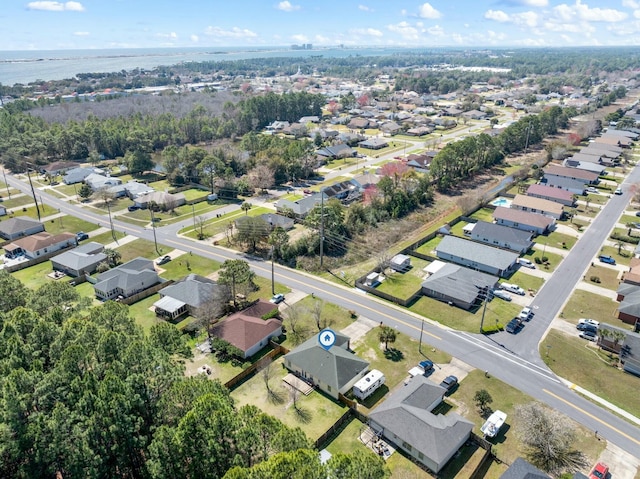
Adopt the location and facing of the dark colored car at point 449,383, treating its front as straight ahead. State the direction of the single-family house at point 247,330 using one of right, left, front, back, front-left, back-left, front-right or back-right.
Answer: front-right

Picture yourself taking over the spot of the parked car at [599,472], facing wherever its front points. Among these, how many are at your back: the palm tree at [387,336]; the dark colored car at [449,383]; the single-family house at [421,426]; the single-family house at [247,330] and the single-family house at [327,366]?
0

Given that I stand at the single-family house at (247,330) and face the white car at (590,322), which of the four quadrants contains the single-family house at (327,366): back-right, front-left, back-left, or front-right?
front-right

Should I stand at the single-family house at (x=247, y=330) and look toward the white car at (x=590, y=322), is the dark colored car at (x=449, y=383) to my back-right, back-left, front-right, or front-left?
front-right

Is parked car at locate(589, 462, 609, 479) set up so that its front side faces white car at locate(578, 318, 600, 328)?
no

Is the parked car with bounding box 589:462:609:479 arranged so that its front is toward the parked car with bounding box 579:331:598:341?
no

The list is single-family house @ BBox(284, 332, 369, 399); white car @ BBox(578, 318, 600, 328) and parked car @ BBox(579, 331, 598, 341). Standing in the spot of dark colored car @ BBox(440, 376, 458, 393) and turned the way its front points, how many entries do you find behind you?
2

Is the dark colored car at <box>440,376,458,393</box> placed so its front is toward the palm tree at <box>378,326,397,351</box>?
no

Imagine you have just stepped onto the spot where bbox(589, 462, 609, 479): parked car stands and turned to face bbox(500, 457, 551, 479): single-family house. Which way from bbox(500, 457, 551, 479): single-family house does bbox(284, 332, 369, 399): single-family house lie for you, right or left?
right

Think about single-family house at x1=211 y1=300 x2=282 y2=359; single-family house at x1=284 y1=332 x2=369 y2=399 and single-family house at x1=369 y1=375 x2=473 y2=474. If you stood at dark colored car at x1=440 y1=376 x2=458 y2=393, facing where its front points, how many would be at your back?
0

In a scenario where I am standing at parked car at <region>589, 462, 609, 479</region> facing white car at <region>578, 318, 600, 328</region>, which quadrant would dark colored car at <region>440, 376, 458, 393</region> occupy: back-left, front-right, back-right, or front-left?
front-left

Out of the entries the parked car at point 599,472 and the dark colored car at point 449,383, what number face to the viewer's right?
0

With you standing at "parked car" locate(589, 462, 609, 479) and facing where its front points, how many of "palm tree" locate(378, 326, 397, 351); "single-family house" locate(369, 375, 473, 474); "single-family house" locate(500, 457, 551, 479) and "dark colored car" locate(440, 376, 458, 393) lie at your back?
0

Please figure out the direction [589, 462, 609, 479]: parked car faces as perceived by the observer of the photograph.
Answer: facing the viewer and to the left of the viewer

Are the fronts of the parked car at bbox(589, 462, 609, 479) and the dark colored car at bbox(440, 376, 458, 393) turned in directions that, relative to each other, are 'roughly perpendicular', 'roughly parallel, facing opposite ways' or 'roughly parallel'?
roughly parallel

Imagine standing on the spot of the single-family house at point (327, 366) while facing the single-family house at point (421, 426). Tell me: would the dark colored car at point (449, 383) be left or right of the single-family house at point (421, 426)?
left
